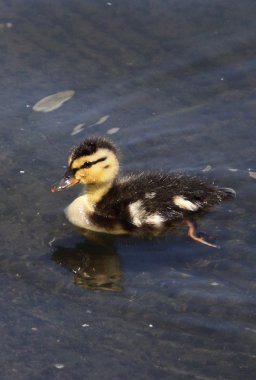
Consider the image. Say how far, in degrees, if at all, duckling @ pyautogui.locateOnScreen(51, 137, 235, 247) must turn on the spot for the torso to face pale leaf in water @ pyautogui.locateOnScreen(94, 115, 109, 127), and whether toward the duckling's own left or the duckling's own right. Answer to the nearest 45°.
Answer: approximately 90° to the duckling's own right

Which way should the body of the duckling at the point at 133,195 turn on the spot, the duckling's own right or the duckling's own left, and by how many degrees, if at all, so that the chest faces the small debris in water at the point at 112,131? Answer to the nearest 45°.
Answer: approximately 90° to the duckling's own right

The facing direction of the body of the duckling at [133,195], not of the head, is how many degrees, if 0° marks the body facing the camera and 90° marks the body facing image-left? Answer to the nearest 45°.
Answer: approximately 90°

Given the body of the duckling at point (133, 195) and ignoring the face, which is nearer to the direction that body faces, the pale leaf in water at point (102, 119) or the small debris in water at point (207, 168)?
the pale leaf in water

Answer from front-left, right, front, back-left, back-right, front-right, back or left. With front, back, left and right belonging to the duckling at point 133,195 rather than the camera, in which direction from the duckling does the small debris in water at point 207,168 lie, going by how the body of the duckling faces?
back-right

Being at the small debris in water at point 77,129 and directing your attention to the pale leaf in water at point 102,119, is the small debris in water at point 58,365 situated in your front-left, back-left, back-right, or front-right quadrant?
back-right

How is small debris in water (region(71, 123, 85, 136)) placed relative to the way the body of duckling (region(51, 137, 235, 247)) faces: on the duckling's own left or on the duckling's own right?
on the duckling's own right

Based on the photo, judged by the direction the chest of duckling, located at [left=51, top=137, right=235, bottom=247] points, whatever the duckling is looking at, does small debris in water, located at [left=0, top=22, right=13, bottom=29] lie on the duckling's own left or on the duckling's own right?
on the duckling's own right

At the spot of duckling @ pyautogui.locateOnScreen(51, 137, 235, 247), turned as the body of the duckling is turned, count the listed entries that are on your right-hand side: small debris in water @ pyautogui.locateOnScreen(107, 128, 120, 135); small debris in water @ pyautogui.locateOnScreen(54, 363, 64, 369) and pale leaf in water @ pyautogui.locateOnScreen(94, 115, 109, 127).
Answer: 2

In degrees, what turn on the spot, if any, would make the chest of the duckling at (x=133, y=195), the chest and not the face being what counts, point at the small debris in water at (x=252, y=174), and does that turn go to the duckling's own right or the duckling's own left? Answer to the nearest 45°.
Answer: approximately 180°
